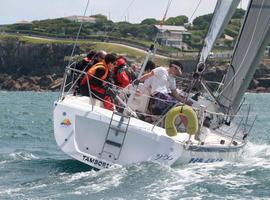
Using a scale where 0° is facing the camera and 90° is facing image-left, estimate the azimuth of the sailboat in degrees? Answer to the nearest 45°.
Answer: approximately 225°
